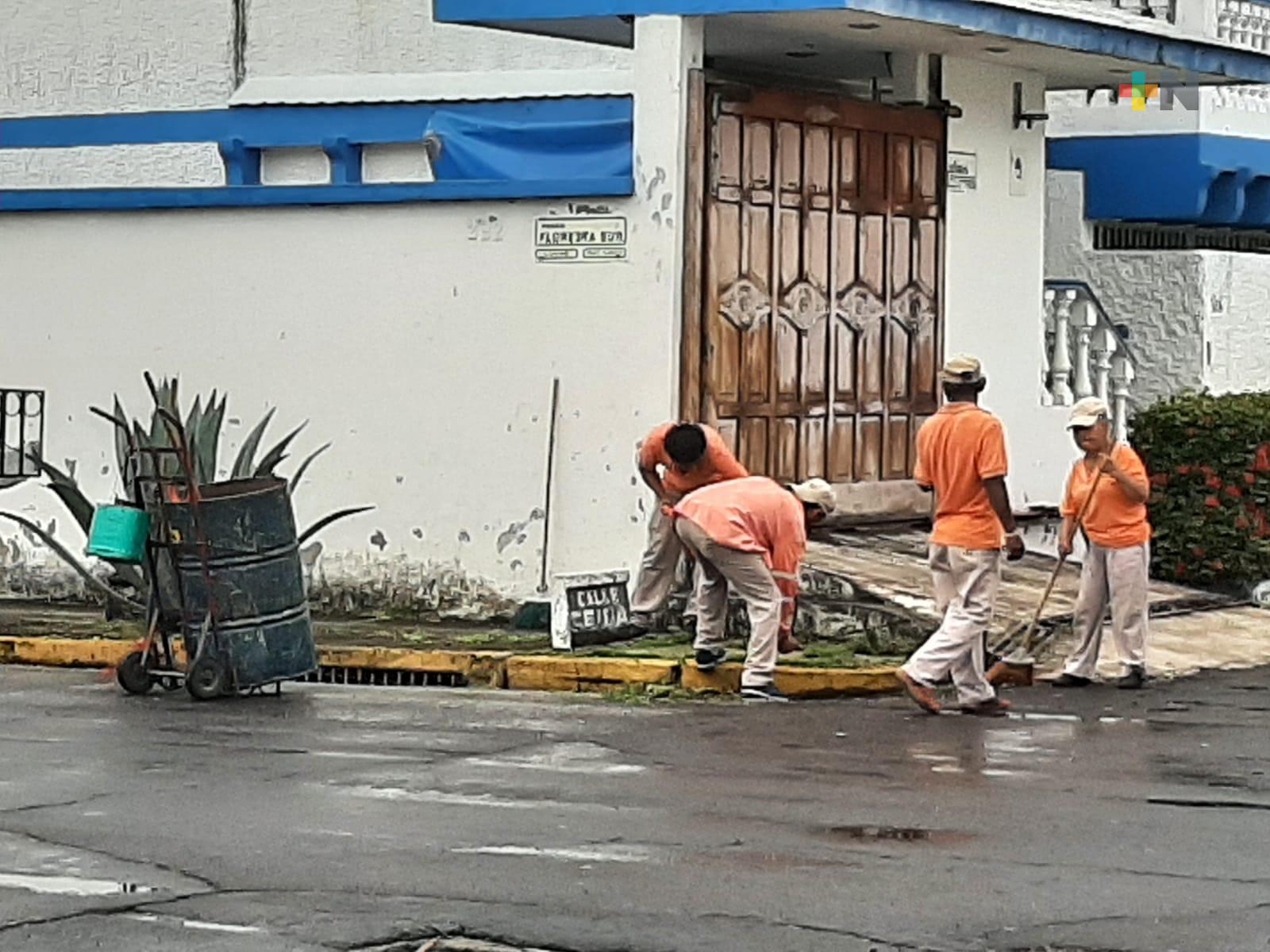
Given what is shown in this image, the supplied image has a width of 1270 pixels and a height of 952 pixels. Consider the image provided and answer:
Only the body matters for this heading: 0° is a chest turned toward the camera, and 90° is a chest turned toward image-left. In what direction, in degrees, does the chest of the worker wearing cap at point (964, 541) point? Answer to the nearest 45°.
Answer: approximately 225°

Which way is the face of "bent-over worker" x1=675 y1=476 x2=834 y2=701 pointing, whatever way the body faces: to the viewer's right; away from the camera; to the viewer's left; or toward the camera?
to the viewer's right

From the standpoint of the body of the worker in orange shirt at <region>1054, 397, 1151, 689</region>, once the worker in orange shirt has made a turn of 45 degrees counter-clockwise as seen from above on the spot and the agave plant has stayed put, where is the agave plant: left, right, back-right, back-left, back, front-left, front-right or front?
right

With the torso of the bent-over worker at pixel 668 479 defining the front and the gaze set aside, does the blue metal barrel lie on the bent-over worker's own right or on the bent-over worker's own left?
on the bent-over worker's own right

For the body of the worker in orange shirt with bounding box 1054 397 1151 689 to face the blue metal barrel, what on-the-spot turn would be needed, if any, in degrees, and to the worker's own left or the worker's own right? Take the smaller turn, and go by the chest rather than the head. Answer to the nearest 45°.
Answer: approximately 45° to the worker's own right

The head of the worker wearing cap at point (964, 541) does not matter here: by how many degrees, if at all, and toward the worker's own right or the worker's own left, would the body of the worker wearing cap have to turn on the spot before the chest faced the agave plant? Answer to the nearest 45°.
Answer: approximately 135° to the worker's own left

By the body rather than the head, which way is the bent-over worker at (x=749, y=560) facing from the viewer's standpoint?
to the viewer's right

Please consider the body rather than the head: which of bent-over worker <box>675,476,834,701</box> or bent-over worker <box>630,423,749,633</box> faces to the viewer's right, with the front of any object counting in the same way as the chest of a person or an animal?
bent-over worker <box>675,476,834,701</box>

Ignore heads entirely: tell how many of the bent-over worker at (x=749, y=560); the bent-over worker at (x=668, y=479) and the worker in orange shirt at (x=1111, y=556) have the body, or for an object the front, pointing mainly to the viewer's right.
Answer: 1

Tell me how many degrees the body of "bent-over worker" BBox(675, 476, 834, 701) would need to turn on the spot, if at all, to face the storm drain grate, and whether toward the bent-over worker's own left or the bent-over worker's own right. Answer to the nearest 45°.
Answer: approximately 135° to the bent-over worker's own left

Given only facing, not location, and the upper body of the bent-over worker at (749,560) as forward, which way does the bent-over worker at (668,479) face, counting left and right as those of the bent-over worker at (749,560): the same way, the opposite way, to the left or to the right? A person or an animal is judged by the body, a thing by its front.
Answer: to the right

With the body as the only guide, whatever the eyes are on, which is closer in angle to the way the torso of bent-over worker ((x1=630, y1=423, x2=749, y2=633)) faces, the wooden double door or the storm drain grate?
the storm drain grate

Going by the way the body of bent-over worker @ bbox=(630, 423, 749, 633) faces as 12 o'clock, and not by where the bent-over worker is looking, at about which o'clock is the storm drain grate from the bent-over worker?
The storm drain grate is roughly at 3 o'clock from the bent-over worker.

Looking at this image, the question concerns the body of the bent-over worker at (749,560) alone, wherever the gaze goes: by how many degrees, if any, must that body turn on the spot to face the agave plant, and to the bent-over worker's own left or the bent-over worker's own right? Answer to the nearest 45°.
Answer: approximately 180°

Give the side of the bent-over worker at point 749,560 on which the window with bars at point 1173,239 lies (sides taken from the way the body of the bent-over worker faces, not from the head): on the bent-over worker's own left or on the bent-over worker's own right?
on the bent-over worker's own left

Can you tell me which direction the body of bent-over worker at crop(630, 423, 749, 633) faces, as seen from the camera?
toward the camera

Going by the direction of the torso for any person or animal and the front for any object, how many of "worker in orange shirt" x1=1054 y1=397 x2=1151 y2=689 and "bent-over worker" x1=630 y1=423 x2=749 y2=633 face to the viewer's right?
0

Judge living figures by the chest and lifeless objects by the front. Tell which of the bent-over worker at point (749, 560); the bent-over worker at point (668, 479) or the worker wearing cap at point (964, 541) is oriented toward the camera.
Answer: the bent-over worker at point (668, 479)

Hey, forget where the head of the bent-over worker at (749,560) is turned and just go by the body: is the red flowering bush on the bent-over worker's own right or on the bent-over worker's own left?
on the bent-over worker's own left
